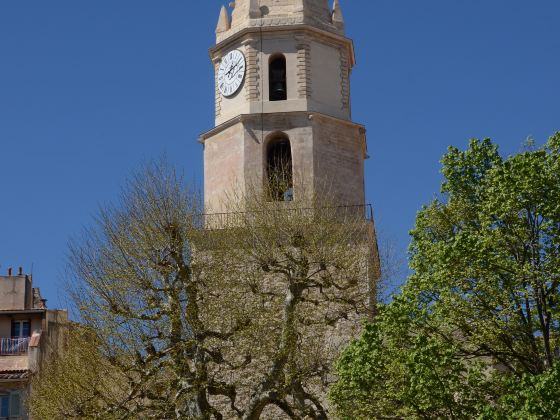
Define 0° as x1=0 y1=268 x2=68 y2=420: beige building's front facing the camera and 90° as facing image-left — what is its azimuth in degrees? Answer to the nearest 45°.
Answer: approximately 0°

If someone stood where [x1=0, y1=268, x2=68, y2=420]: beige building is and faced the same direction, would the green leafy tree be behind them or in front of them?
in front

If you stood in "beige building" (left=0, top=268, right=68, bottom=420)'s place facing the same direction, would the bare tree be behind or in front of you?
in front

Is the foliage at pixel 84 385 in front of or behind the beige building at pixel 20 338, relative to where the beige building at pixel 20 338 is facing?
in front

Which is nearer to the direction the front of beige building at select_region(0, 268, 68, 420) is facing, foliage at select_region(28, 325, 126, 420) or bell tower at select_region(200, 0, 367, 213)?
the foliage
